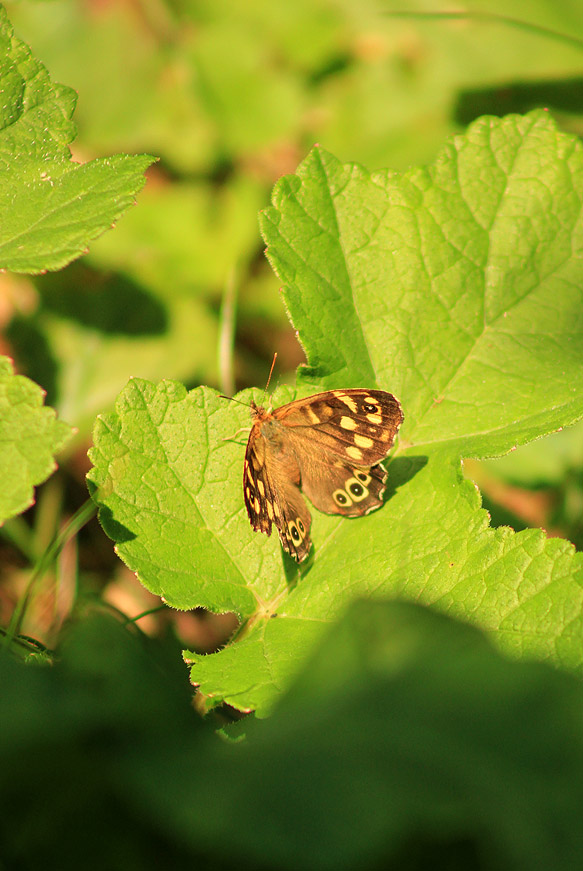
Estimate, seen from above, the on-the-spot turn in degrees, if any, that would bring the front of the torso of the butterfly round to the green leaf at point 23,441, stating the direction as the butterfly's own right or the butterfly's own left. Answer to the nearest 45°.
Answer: approximately 90° to the butterfly's own left

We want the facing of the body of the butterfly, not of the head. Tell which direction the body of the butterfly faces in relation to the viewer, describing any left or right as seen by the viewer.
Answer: facing away from the viewer and to the left of the viewer

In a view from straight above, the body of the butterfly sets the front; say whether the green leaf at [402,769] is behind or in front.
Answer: behind

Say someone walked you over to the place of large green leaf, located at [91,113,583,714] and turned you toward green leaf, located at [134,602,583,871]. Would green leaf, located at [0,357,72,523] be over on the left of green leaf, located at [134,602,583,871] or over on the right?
right
